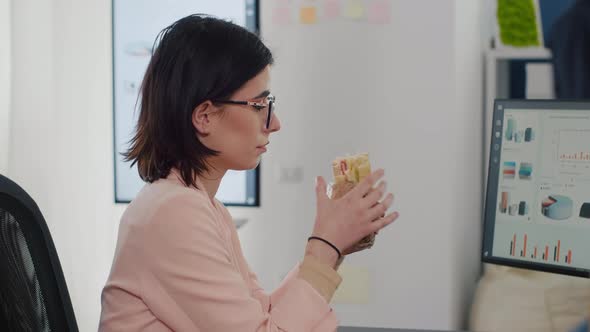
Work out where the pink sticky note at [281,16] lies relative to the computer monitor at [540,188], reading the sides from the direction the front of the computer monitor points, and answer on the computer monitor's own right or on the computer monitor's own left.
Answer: on the computer monitor's own right

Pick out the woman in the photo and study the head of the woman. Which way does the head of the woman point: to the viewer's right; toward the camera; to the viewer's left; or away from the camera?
to the viewer's right

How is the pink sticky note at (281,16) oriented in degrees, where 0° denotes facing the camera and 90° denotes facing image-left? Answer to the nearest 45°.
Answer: approximately 0°

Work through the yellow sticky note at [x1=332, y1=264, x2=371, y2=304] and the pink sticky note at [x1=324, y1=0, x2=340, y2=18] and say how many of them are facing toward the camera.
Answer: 2

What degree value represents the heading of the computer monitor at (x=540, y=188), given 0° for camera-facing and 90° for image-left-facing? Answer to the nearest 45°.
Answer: approximately 45°

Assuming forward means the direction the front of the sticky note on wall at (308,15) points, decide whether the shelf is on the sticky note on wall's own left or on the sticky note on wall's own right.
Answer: on the sticky note on wall's own left
